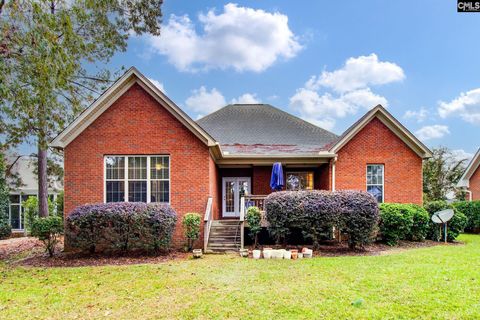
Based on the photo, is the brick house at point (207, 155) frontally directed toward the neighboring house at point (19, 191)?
no

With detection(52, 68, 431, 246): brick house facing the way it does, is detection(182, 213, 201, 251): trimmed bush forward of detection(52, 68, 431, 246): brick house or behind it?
forward

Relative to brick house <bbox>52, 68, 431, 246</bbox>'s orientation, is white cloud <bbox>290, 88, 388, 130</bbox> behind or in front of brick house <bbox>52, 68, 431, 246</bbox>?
behind

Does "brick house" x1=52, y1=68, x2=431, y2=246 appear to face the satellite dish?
no

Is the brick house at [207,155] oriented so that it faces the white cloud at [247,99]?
no

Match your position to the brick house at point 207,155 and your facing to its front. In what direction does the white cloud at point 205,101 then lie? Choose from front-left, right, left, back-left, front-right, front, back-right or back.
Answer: back
